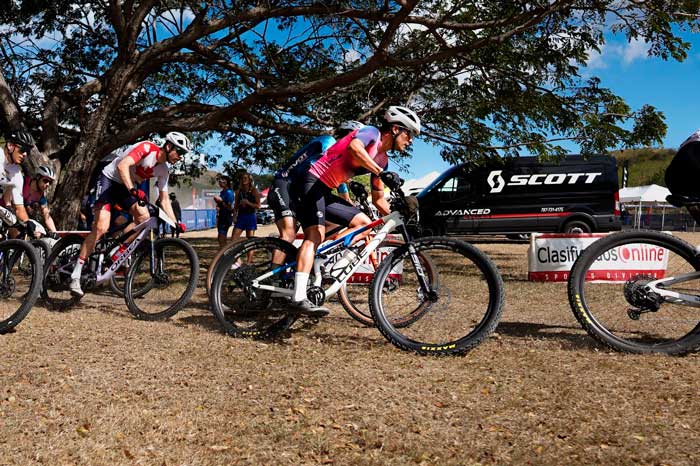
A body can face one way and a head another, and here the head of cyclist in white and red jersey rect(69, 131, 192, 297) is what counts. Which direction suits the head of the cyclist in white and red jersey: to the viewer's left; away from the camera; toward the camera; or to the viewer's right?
to the viewer's right

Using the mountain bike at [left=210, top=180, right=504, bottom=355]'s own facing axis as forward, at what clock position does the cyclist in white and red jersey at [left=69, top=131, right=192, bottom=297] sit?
The cyclist in white and red jersey is roughly at 7 o'clock from the mountain bike.

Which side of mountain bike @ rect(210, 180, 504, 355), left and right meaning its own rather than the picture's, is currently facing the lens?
right

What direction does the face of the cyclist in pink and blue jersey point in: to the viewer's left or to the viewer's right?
to the viewer's right

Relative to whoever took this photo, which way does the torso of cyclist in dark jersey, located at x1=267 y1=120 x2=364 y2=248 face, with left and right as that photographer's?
facing to the right of the viewer

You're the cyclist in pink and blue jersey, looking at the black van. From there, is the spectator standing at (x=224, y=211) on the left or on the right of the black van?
left

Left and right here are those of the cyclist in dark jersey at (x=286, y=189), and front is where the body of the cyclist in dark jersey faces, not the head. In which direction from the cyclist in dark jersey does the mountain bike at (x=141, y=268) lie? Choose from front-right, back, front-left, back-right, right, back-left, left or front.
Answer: back

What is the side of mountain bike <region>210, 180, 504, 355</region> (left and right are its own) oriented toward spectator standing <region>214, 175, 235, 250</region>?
left

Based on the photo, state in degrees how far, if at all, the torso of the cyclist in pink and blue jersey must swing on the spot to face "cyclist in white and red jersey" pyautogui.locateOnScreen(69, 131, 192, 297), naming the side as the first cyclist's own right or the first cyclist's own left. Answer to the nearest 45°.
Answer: approximately 135° to the first cyclist's own left

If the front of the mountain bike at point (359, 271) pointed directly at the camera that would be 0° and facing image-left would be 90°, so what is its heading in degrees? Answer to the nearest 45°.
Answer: approximately 270°

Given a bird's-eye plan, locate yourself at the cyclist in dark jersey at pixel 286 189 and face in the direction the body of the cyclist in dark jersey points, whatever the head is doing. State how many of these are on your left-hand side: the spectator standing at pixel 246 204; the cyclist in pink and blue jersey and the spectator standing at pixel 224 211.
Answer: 2

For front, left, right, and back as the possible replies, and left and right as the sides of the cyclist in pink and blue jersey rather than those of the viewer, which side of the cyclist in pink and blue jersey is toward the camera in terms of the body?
right
